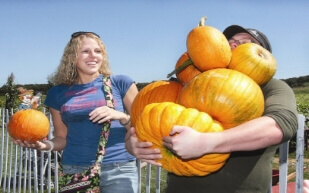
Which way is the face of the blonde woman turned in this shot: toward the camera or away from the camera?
toward the camera

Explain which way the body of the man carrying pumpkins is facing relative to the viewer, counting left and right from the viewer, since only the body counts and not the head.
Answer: facing the viewer and to the left of the viewer

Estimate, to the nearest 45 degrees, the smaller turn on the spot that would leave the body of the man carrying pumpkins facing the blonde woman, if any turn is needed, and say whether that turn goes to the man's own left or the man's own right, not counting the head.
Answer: approximately 90° to the man's own right

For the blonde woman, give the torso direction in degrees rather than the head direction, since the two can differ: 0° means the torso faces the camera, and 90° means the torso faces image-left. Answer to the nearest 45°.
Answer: approximately 0°

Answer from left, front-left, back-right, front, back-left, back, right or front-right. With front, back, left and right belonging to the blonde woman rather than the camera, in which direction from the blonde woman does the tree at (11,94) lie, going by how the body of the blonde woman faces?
back

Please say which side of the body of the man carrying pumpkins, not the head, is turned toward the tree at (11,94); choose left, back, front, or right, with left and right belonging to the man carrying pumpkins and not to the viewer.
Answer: right

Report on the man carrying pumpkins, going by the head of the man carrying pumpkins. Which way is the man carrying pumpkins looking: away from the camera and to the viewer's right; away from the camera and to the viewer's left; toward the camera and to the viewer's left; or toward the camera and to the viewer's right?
toward the camera and to the viewer's left

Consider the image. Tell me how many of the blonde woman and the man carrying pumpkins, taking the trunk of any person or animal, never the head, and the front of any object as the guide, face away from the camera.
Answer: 0
